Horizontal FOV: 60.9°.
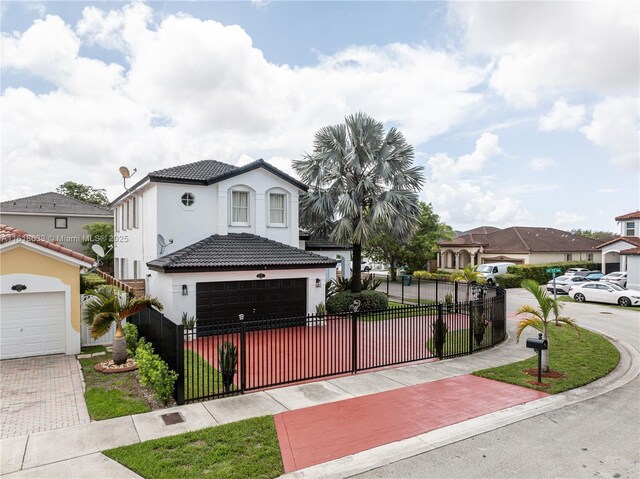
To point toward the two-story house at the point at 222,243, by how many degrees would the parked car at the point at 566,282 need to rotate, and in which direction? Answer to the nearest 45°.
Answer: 0° — it already faces it

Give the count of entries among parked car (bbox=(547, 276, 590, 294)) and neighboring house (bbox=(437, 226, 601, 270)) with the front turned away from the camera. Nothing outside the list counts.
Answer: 0

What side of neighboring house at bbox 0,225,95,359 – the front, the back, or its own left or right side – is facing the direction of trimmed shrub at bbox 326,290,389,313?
left

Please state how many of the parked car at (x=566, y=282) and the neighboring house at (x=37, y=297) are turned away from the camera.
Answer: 0

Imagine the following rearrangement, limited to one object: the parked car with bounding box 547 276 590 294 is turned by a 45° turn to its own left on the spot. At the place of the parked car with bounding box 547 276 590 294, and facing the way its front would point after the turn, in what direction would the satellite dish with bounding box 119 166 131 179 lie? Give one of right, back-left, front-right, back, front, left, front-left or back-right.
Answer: front-right

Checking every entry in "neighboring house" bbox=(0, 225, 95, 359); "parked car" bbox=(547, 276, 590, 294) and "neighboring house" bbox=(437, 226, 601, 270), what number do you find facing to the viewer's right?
0

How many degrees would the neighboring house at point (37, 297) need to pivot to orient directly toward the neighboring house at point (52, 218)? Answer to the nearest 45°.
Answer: approximately 180°

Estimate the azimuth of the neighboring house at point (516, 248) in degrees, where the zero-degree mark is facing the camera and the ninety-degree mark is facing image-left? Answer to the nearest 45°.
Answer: approximately 45°

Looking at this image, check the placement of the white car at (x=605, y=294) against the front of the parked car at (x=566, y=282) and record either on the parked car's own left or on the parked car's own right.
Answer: on the parked car's own left

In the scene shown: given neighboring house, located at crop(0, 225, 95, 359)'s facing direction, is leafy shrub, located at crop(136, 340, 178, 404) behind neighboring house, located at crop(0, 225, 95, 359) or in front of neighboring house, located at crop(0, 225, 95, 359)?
in front

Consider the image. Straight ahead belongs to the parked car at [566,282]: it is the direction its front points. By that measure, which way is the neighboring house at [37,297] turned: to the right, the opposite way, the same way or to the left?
to the left

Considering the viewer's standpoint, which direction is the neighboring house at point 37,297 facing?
facing the viewer

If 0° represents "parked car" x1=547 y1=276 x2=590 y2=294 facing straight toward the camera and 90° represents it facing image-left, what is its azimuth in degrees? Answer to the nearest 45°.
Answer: approximately 45°

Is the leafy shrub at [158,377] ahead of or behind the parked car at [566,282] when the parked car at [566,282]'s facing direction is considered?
ahead

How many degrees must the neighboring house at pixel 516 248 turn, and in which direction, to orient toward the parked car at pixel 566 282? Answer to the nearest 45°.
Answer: approximately 45° to its left
